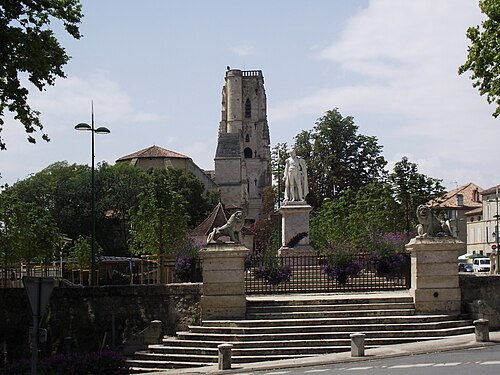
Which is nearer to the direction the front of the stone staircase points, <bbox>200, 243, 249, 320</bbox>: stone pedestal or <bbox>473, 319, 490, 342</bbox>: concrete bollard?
the concrete bollard

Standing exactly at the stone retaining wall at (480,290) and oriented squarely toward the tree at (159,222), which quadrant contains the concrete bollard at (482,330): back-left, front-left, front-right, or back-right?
back-left

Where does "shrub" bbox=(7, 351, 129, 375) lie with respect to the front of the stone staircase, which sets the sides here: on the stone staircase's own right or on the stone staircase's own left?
on the stone staircase's own right

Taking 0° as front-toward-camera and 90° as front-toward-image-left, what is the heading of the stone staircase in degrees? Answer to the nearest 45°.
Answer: approximately 0°

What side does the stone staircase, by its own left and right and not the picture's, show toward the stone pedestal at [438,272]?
left
